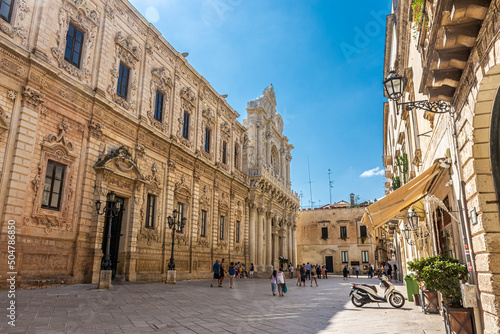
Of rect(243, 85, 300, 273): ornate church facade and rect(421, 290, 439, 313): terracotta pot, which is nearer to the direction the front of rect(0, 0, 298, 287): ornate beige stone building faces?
the terracotta pot

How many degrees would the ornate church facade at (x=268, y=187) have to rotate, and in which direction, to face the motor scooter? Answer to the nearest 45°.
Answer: approximately 45° to its right

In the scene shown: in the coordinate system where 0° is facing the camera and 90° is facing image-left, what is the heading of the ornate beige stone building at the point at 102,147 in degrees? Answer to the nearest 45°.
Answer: approximately 315°

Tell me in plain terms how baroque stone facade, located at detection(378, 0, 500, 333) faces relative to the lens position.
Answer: facing to the left of the viewer

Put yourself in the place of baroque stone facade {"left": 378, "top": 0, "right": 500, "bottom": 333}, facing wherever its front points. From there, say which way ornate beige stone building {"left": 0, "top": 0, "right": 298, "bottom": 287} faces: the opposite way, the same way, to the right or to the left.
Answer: the opposite way
